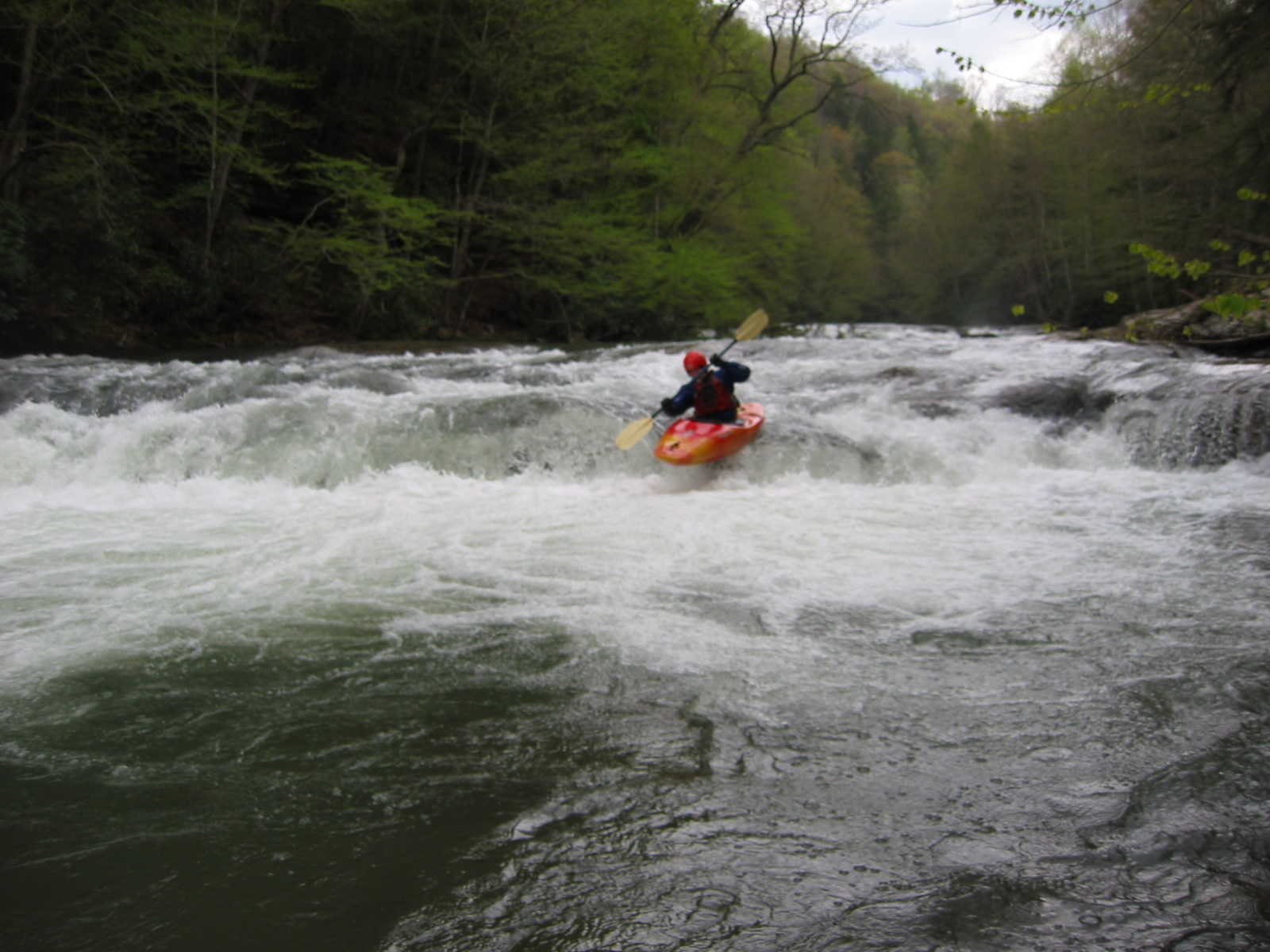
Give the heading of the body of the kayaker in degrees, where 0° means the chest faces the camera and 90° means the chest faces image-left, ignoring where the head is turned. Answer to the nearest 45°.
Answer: approximately 45°

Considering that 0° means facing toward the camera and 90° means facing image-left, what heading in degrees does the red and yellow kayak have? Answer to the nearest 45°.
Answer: approximately 45°
